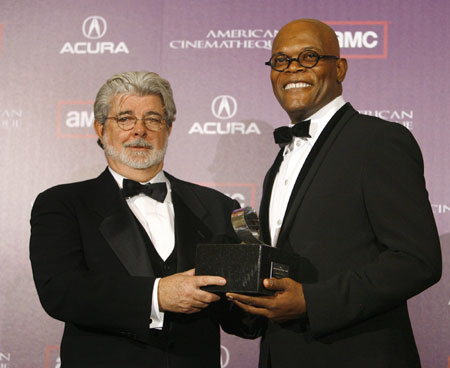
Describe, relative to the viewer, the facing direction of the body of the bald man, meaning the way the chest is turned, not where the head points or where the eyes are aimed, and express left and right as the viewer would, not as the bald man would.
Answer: facing the viewer and to the left of the viewer
